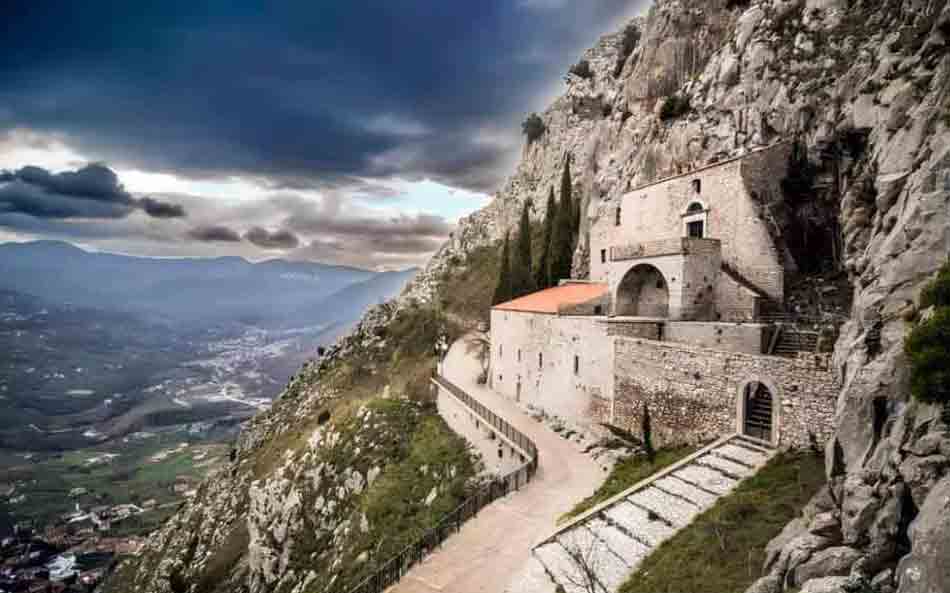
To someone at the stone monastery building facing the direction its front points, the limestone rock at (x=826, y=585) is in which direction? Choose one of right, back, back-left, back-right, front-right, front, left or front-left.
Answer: front-left

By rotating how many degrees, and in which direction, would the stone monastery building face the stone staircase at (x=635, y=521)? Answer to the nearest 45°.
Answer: approximately 45° to its left

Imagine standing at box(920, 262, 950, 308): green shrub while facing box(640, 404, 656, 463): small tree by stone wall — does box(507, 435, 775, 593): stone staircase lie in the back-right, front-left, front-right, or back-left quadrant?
front-left

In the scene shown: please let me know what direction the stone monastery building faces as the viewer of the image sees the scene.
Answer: facing the viewer and to the left of the viewer
